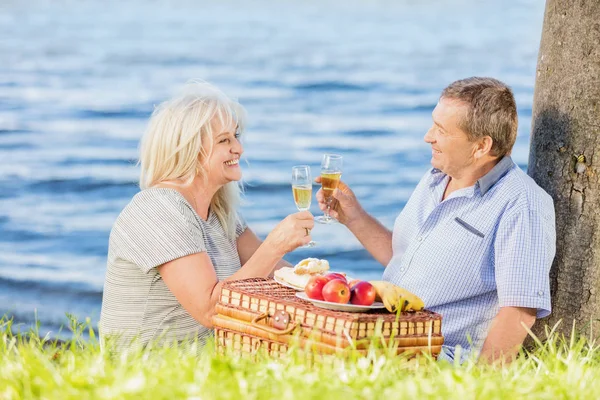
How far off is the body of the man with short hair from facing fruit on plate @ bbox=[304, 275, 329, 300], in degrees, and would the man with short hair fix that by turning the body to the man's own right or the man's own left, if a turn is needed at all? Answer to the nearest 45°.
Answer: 0° — they already face it

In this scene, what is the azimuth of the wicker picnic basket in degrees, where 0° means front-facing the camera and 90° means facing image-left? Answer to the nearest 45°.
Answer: approximately 45°

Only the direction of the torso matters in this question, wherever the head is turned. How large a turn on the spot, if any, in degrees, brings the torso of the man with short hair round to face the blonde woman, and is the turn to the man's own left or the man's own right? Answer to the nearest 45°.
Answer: approximately 45° to the man's own right

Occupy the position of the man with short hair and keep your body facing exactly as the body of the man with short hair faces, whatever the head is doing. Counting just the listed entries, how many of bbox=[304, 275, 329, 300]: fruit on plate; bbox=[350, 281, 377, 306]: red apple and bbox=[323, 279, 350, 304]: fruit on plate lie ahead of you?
3

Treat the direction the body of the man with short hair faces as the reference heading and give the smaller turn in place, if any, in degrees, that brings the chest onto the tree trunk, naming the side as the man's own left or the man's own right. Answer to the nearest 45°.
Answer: approximately 180°

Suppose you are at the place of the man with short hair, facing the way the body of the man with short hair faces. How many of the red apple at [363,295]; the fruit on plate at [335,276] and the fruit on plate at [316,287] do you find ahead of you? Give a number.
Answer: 3

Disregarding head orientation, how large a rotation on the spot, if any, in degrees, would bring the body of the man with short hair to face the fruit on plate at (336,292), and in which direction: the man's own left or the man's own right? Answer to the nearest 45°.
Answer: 0° — they already face it
